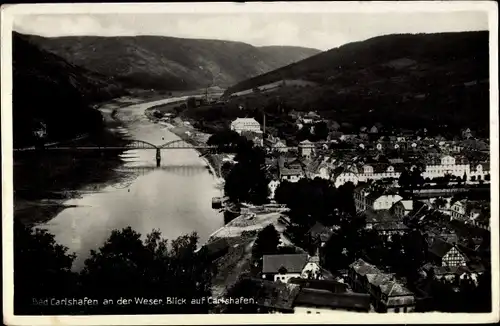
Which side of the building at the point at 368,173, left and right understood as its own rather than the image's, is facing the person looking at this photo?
front

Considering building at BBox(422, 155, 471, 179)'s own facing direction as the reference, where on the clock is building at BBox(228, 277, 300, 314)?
building at BBox(228, 277, 300, 314) is roughly at 12 o'clock from building at BBox(422, 155, 471, 179).

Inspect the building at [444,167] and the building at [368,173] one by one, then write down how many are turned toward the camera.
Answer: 2
